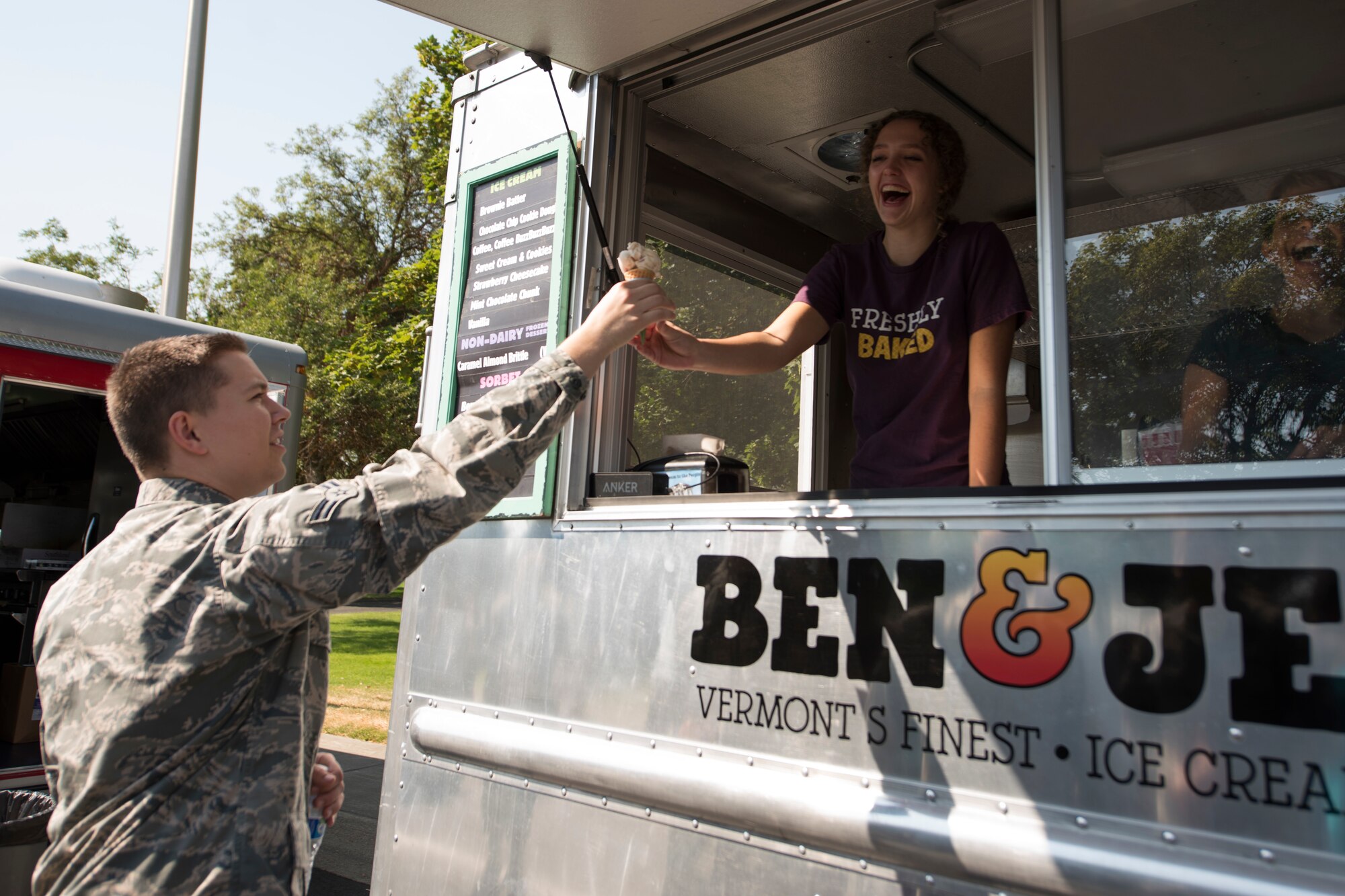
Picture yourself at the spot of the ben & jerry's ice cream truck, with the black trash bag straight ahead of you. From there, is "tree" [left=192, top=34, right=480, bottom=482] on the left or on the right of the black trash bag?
right

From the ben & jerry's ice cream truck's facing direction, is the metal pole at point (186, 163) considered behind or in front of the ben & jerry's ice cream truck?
behind

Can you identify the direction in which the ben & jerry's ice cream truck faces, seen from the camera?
facing the viewer and to the right of the viewer

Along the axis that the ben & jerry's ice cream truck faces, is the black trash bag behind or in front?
behind

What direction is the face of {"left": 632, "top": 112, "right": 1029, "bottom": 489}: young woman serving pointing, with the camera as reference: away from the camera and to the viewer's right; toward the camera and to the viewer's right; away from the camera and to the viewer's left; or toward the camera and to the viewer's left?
toward the camera and to the viewer's left

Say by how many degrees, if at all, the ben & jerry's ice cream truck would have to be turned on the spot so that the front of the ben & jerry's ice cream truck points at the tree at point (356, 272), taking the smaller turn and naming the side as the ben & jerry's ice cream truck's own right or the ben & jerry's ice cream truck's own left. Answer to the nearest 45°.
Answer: approximately 180°
